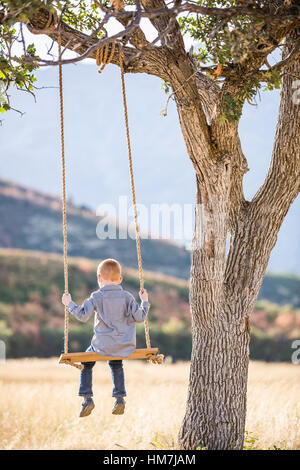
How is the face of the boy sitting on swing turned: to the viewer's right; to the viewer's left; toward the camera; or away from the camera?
away from the camera

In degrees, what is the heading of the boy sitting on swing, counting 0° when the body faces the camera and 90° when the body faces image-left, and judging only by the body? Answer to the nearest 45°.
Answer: approximately 180°
